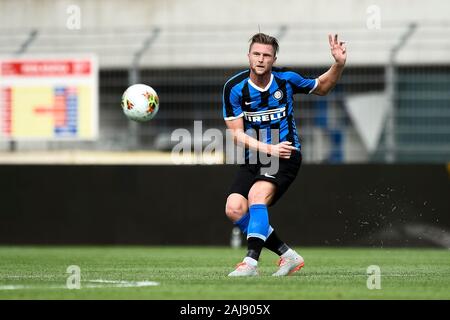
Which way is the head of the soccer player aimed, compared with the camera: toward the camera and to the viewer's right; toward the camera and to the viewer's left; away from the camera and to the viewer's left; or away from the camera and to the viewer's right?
toward the camera and to the viewer's left

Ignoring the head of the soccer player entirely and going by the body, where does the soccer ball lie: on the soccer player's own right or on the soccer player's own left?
on the soccer player's own right

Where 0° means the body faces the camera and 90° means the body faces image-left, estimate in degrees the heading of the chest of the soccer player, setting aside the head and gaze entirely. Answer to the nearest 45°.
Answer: approximately 0°
